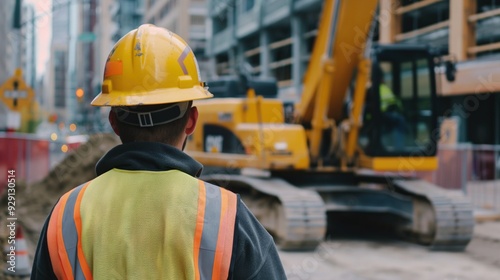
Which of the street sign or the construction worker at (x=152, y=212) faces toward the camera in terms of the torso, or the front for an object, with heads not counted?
the street sign

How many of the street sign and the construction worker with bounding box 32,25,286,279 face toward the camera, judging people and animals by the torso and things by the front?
1

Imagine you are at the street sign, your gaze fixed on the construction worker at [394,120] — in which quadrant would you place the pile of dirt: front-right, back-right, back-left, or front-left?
front-right

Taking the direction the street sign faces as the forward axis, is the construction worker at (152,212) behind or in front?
in front

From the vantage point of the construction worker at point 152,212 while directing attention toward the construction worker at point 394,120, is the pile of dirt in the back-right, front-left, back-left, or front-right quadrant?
front-left

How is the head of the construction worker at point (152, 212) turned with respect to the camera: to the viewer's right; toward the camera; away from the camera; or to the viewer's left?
away from the camera

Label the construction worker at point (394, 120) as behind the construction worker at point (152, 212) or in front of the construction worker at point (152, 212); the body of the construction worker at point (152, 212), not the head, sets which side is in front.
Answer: in front

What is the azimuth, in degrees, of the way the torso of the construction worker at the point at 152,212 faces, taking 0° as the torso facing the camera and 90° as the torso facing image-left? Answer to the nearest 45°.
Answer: approximately 180°

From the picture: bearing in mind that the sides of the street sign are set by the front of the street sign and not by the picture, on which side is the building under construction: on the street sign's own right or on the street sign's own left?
on the street sign's own left

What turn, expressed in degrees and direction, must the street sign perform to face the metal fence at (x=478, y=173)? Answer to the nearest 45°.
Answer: approximately 45° to its left

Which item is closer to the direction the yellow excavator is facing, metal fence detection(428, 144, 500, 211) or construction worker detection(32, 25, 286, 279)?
the construction worker

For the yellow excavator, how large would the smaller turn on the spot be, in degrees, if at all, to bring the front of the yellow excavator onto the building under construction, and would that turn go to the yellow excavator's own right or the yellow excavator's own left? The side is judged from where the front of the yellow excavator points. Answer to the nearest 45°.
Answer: approximately 135° to the yellow excavator's own left

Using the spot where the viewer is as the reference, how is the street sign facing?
facing the viewer
